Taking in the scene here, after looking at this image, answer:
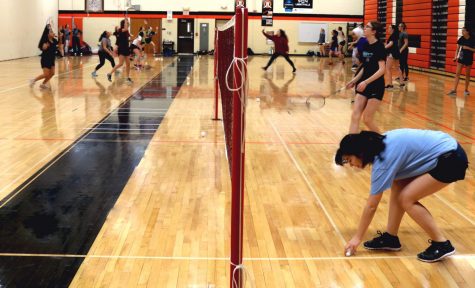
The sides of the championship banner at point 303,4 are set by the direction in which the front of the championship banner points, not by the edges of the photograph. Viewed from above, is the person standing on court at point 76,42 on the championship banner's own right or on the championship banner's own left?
on the championship banner's own right

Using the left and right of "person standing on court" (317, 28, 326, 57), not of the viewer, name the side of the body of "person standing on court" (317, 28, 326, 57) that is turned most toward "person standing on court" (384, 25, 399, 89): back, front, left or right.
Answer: left

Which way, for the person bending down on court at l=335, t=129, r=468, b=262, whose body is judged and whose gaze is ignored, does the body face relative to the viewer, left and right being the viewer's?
facing to the left of the viewer

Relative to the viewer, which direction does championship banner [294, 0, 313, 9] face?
toward the camera

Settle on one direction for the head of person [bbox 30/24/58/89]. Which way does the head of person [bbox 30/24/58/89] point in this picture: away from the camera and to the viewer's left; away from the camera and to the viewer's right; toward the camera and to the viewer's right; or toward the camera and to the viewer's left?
toward the camera and to the viewer's right

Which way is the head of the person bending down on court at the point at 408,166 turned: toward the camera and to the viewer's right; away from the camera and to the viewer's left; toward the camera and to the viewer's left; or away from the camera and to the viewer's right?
toward the camera and to the viewer's left
